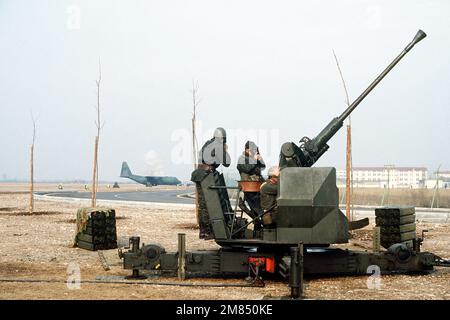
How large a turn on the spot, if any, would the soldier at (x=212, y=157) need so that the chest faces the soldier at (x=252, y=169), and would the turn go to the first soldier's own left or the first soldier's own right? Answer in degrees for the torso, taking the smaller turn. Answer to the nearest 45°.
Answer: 0° — they already face them

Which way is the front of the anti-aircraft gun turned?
to the viewer's right

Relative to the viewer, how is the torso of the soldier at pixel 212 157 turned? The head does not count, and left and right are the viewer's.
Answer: facing to the right of the viewer

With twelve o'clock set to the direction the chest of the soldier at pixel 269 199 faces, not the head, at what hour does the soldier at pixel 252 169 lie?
the soldier at pixel 252 169 is roughly at 8 o'clock from the soldier at pixel 269 199.

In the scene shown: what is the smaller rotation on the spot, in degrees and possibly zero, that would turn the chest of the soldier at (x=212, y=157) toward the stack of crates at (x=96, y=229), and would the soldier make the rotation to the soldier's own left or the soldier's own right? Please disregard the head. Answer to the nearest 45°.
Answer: approximately 135° to the soldier's own left

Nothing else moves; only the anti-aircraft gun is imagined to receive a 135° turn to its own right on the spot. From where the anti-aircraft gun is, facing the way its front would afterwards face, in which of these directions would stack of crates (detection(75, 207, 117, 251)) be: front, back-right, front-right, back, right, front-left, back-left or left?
right

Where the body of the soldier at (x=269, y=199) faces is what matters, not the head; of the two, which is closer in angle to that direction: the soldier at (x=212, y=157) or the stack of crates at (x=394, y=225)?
the stack of crates

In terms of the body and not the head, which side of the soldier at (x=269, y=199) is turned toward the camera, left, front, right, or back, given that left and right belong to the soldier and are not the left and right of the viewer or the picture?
right
